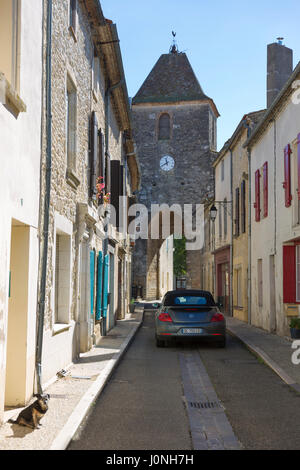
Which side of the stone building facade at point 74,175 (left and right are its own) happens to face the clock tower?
left

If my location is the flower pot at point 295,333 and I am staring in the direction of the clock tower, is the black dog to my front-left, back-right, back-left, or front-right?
back-left

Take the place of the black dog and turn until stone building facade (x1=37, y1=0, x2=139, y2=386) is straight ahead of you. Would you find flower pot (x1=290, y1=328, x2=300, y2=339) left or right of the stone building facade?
right

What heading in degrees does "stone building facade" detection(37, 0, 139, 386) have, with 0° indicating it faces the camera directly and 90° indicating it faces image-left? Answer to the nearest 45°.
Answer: approximately 270°

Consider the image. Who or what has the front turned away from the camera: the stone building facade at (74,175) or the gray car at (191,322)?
the gray car

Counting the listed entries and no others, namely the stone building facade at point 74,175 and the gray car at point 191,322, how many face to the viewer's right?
1

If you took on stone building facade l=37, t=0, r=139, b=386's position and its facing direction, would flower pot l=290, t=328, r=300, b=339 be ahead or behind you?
ahead

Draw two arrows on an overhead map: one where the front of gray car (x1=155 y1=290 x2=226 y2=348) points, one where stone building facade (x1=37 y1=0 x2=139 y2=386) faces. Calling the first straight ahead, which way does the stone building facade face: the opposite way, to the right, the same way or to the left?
to the right

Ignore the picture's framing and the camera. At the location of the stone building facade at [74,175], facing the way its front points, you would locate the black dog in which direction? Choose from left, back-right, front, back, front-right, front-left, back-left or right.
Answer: right

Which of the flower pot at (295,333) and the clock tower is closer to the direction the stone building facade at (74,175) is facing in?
the flower pot

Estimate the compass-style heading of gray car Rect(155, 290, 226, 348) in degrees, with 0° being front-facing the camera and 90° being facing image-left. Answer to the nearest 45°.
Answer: approximately 180°

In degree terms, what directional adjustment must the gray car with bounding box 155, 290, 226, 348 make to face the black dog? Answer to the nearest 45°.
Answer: approximately 180°
